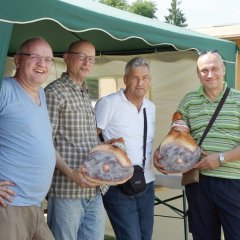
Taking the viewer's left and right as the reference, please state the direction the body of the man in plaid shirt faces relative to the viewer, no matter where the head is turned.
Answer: facing the viewer and to the right of the viewer

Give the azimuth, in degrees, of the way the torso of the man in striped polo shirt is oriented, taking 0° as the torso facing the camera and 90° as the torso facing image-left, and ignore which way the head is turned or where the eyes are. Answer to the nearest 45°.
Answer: approximately 0°

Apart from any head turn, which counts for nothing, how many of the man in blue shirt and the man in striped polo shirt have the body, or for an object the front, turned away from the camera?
0

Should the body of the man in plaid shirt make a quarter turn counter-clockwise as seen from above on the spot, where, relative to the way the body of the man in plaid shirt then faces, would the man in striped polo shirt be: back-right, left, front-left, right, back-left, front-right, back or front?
front-right
